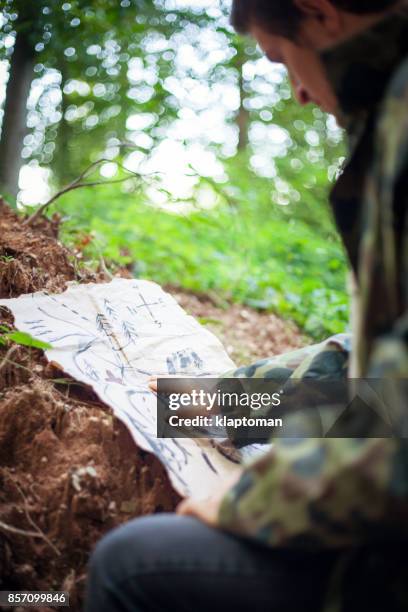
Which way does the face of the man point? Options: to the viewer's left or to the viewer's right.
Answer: to the viewer's left

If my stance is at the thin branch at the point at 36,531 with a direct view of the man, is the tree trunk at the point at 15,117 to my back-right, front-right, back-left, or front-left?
back-left

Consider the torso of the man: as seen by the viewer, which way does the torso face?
to the viewer's left

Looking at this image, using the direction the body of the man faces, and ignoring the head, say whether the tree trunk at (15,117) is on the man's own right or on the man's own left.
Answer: on the man's own right
